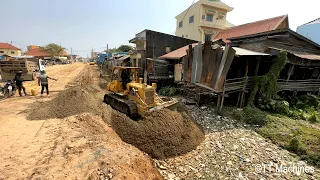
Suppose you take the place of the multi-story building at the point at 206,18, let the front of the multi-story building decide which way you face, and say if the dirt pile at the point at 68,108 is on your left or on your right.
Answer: on your right

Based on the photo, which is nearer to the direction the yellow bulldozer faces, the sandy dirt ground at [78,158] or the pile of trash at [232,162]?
the pile of trash

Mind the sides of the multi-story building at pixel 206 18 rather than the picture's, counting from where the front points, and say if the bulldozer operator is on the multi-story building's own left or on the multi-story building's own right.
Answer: on the multi-story building's own right

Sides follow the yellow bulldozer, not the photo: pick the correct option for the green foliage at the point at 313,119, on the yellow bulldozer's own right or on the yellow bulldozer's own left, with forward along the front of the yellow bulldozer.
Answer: on the yellow bulldozer's own left

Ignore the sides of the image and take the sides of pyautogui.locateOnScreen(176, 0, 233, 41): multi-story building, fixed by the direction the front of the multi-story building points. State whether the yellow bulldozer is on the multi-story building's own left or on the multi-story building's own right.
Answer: on the multi-story building's own right

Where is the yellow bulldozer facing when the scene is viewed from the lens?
facing the viewer and to the right of the viewer

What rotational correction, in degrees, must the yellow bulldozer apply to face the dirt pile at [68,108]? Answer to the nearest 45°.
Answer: approximately 135° to its right

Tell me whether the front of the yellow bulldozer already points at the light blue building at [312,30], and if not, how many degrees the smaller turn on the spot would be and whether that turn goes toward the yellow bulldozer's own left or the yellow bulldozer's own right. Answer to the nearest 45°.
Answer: approximately 90° to the yellow bulldozer's own left

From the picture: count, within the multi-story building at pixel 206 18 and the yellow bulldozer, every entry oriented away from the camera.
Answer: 0
